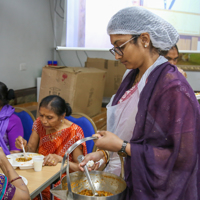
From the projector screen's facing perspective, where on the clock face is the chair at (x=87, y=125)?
The chair is roughly at 12 o'clock from the projector screen.

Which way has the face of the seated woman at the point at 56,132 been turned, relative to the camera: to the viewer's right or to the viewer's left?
to the viewer's left

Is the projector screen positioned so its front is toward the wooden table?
yes

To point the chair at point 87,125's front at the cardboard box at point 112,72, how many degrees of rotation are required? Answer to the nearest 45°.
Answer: approximately 135° to its right

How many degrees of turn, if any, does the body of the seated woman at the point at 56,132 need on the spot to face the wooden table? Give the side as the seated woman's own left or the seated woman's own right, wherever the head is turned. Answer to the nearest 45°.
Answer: approximately 45° to the seated woman's own left

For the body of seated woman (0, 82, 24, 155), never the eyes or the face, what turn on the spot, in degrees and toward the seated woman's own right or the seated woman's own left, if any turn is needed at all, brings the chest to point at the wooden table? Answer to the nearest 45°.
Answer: approximately 45° to the seated woman's own left

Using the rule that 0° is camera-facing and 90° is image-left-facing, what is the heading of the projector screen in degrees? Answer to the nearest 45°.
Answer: approximately 0°
